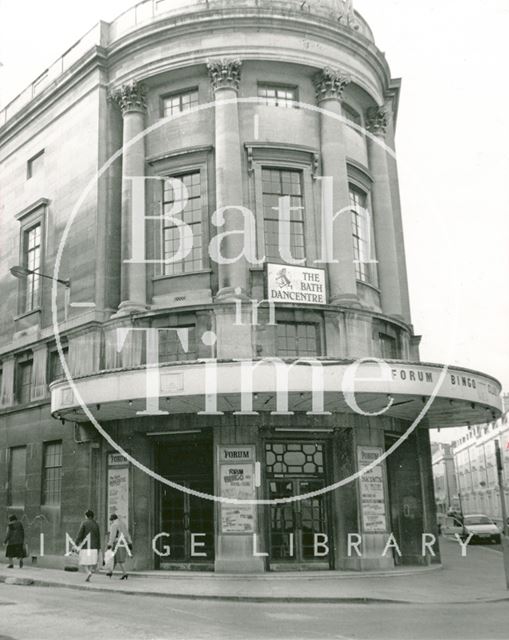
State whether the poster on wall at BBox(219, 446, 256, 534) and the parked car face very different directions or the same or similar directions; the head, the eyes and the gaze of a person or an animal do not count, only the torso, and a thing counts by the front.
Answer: same or similar directions

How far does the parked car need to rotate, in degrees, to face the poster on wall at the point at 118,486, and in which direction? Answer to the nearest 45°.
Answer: approximately 90° to its right

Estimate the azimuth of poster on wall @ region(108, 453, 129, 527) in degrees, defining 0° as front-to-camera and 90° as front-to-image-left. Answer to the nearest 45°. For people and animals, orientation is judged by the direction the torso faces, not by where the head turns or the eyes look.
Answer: approximately 45°

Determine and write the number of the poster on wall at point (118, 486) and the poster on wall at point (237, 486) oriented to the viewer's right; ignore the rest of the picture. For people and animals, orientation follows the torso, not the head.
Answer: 0

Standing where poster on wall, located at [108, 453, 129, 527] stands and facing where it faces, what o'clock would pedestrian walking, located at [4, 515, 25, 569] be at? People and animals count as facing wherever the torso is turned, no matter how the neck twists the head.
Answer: The pedestrian walking is roughly at 2 o'clock from the poster on wall.

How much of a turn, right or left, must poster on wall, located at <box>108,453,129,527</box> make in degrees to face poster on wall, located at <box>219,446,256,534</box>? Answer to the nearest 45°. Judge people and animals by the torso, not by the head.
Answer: approximately 90° to its left

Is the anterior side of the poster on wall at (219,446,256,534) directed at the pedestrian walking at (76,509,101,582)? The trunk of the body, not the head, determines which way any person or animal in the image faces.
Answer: no

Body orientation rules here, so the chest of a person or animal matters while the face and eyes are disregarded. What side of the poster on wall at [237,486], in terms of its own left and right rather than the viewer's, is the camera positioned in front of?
front

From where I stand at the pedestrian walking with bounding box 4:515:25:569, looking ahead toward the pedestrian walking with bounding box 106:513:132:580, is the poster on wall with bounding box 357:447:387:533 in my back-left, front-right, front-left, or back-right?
front-left

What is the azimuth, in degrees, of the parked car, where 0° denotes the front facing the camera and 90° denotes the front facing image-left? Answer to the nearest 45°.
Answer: approximately 315°

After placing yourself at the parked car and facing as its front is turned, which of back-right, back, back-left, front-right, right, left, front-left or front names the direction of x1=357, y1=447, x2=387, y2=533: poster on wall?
front-right

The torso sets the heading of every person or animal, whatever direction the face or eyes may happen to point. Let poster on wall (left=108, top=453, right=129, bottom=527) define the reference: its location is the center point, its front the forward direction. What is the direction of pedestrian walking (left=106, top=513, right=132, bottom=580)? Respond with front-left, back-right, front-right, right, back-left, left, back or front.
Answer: front-left

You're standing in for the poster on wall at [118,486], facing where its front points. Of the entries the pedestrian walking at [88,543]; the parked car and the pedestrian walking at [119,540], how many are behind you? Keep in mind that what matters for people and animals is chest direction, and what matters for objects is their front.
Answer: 1

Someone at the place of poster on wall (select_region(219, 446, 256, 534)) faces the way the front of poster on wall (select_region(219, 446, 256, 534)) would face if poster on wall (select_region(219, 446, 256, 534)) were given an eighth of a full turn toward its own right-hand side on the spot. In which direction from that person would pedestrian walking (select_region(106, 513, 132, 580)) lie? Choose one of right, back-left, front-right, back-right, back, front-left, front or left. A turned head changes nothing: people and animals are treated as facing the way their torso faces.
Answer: front-right

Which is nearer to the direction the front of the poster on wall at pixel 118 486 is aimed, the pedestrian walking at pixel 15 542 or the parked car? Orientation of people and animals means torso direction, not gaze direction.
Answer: the pedestrian walking

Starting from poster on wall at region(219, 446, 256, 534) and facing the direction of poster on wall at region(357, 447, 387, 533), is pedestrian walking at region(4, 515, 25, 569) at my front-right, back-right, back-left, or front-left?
back-left

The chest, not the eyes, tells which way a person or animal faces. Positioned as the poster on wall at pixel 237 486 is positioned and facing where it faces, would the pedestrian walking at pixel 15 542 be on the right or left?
on its right

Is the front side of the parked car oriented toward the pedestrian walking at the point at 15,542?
no
